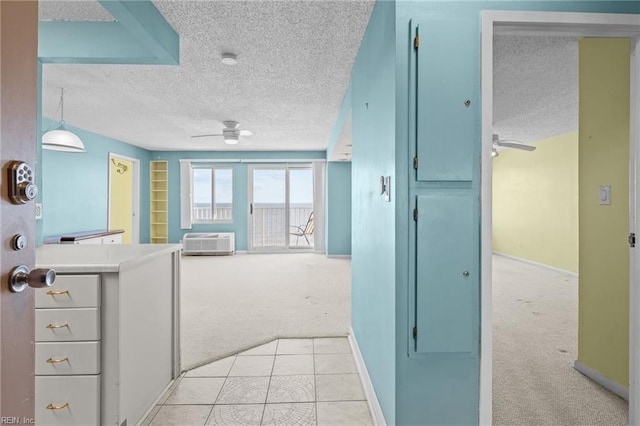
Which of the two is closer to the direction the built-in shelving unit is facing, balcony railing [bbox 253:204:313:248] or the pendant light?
the pendant light

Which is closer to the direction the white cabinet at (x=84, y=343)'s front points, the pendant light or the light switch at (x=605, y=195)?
the light switch

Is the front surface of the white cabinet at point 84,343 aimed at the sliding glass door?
no

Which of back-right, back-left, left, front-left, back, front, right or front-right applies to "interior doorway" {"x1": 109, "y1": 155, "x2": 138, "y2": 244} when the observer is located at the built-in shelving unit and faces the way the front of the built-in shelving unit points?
front-right

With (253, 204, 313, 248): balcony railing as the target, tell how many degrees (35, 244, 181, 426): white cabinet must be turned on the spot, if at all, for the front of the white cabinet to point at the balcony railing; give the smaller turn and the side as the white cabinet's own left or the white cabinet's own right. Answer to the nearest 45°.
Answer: approximately 135° to the white cabinet's own left

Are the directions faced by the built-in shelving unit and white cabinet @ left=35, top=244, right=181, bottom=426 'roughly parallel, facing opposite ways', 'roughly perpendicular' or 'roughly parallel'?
roughly parallel

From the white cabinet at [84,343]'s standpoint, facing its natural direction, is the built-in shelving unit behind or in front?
behind

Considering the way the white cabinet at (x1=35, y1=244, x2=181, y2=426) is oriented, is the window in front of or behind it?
behind

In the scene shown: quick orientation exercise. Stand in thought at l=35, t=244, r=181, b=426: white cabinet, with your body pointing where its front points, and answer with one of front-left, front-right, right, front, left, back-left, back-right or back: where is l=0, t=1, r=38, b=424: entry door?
front

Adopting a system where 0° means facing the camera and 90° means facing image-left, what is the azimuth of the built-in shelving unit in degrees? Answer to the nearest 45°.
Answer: approximately 0°

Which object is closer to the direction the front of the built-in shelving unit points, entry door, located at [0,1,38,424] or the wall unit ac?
the entry door

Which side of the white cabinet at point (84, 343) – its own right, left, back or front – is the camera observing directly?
front

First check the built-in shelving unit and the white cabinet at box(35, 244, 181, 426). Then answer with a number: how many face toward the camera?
2

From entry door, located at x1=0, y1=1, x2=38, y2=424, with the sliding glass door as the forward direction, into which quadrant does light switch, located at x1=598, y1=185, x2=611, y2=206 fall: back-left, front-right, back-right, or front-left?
front-right

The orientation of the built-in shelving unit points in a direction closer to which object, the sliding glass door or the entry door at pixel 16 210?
the entry door

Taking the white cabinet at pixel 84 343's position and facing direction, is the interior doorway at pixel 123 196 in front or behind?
behind

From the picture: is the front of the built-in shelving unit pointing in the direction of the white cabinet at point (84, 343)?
yes
